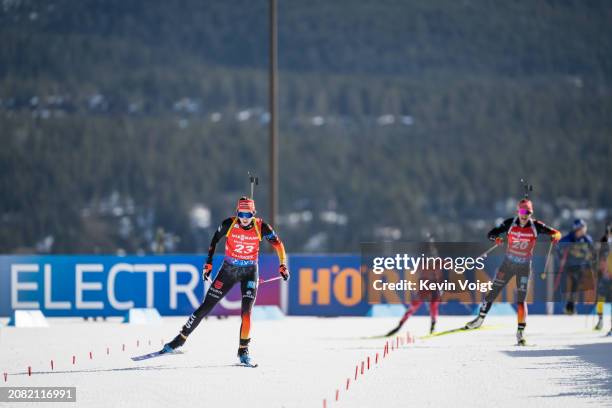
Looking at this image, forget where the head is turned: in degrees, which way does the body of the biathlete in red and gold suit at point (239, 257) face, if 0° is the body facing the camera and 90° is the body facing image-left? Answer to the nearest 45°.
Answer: approximately 0°

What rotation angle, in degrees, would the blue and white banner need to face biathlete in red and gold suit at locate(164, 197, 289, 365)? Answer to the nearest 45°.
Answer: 0° — it already faces them

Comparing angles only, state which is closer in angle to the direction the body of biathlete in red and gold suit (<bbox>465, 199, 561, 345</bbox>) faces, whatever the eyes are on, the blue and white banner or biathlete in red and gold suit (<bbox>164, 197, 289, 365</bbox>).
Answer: the biathlete in red and gold suit

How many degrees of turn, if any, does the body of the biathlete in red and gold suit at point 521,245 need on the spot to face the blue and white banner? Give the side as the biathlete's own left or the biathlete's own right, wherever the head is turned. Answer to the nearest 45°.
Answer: approximately 135° to the biathlete's own right

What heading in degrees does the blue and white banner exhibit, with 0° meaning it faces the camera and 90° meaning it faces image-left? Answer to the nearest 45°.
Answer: approximately 0°

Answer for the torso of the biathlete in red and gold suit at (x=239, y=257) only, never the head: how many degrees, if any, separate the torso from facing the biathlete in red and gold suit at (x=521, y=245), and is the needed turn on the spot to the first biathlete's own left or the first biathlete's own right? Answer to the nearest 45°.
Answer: approximately 135° to the first biathlete's own left

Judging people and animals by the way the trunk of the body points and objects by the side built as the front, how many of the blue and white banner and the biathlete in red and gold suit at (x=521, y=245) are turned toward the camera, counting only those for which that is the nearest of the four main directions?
2
